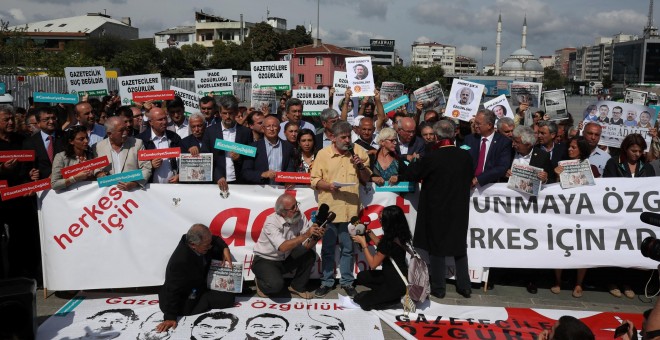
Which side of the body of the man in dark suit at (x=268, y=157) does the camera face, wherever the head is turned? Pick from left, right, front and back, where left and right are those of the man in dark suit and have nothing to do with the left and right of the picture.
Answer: front

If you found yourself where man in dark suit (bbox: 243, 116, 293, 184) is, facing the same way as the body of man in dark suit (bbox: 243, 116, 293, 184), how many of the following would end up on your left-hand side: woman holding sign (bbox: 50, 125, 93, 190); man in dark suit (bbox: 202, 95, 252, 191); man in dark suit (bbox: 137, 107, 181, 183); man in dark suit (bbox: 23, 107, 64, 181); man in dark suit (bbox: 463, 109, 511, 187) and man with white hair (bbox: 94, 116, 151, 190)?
1

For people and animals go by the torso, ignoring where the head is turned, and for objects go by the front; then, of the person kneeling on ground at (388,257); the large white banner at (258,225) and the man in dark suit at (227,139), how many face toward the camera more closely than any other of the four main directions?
2

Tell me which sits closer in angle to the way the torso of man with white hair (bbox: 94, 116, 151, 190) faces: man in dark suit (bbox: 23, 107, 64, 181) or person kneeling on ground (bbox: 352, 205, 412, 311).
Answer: the person kneeling on ground

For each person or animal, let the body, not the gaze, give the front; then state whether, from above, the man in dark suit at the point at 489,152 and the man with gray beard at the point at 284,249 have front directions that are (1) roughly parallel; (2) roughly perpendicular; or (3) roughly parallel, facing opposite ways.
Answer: roughly perpendicular

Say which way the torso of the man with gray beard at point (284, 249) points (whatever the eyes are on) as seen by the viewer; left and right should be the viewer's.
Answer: facing the viewer and to the right of the viewer

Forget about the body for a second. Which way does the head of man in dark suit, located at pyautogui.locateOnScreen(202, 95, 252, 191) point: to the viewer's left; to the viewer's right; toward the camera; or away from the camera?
toward the camera

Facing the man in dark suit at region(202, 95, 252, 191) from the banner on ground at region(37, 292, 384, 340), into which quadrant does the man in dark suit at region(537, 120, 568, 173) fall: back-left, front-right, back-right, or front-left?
front-right

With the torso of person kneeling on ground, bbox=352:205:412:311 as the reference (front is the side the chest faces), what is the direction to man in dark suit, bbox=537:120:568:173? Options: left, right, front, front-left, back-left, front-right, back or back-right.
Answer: right

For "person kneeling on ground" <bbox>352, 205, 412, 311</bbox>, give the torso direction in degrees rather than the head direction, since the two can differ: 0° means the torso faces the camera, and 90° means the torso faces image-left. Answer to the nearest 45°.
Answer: approximately 135°

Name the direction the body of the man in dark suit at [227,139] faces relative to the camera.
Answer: toward the camera

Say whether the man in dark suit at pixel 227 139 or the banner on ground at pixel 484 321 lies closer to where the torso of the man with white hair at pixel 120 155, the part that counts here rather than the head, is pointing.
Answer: the banner on ground

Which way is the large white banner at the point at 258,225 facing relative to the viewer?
toward the camera

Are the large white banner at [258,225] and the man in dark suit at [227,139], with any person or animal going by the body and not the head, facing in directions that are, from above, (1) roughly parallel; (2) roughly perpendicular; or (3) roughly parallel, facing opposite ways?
roughly parallel

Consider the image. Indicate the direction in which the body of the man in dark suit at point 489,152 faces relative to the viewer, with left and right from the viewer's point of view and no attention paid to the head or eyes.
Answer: facing the viewer and to the left of the viewer

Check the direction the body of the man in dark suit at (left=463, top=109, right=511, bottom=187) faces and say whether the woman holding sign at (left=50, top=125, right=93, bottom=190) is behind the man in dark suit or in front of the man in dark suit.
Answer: in front
